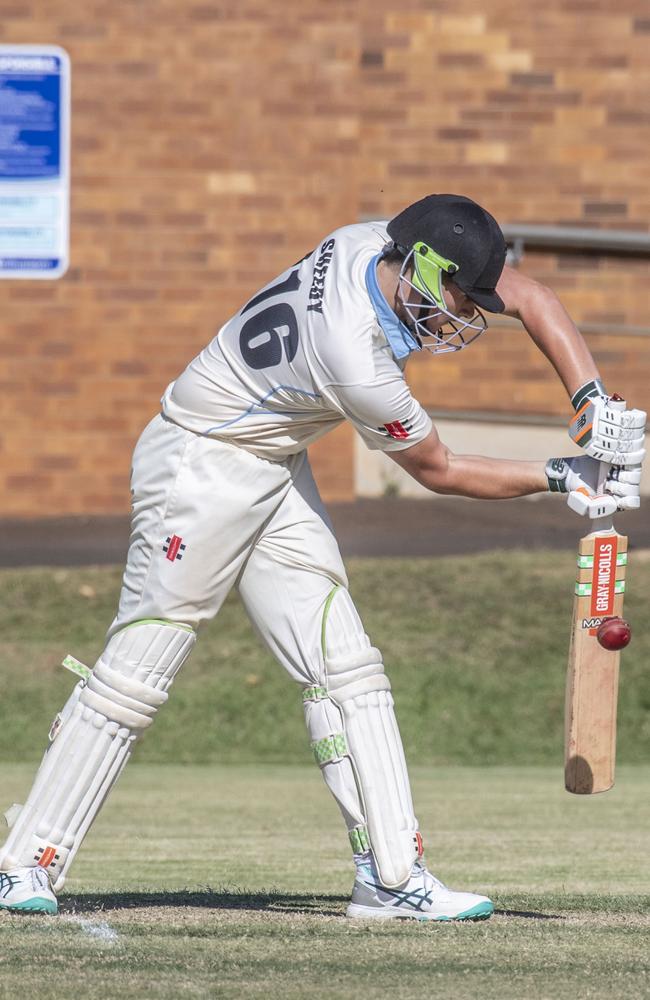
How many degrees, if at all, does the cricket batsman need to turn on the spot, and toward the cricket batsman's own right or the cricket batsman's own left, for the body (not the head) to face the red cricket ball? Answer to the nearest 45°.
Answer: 0° — they already face it

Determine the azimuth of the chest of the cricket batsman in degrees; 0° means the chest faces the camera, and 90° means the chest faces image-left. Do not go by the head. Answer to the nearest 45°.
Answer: approximately 270°

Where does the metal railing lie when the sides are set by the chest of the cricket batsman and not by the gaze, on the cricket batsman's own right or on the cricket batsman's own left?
on the cricket batsman's own left
